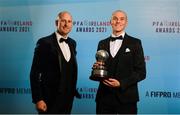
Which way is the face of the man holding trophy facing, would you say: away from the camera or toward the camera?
toward the camera

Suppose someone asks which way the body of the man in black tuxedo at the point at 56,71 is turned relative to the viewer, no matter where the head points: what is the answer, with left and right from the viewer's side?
facing the viewer and to the right of the viewer
